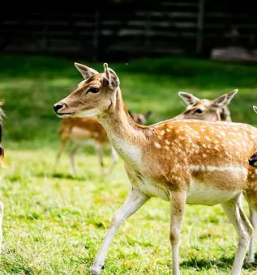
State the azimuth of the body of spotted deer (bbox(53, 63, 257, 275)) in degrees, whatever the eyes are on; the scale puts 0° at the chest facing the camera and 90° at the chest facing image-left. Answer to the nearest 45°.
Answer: approximately 90°
